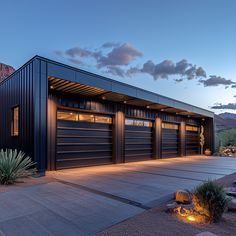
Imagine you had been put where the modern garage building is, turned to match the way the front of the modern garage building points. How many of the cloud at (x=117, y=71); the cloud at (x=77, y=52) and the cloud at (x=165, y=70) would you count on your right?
0

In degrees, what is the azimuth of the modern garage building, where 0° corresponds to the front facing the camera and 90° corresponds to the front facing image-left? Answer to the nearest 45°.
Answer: approximately 315°

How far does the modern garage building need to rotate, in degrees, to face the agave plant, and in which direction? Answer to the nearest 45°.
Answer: approximately 45° to its right

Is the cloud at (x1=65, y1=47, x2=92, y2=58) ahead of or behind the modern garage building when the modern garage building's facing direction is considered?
behind

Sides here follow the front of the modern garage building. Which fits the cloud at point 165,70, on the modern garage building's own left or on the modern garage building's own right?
on the modern garage building's own left

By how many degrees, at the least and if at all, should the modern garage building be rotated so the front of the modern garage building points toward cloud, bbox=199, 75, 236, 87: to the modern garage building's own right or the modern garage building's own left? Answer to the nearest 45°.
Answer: approximately 90° to the modern garage building's own left

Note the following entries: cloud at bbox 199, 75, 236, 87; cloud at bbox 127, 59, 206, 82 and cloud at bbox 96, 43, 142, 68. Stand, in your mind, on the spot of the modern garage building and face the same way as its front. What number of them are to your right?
0

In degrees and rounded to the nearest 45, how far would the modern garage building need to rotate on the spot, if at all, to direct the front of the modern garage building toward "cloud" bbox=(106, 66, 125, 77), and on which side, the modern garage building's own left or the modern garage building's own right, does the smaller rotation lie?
approximately 135° to the modern garage building's own left

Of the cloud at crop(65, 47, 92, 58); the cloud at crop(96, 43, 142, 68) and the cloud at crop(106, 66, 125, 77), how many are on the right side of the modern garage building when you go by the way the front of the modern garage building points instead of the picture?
0

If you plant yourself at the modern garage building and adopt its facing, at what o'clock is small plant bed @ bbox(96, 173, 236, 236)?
The small plant bed is roughly at 1 o'clock from the modern garage building.

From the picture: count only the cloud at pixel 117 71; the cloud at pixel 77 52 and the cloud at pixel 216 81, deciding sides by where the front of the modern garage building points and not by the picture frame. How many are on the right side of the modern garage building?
0
